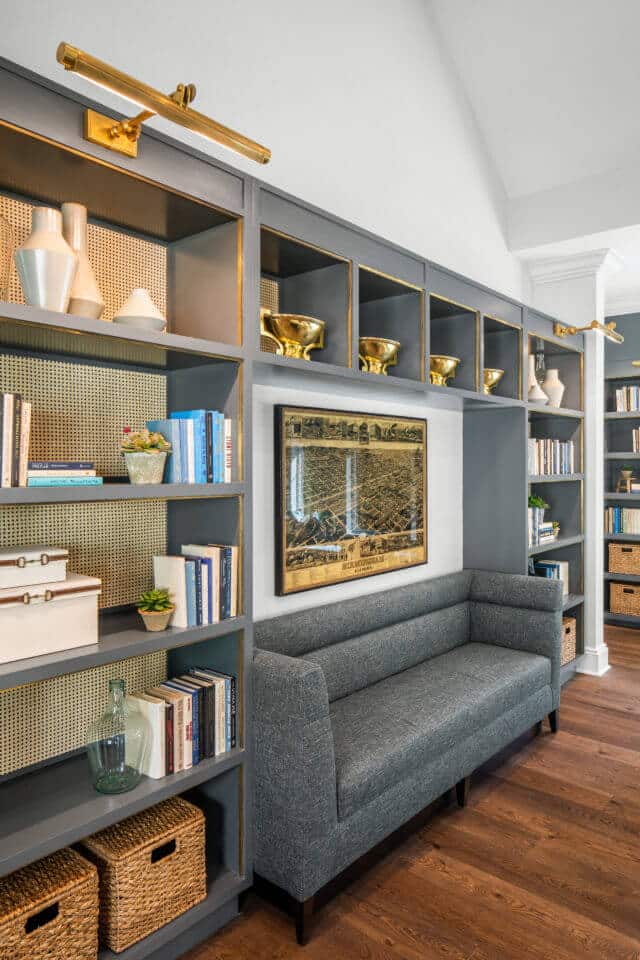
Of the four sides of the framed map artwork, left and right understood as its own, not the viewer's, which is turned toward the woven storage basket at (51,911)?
right

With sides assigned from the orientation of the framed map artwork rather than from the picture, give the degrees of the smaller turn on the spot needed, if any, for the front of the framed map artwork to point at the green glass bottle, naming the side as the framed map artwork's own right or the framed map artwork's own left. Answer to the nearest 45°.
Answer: approximately 90° to the framed map artwork's own right

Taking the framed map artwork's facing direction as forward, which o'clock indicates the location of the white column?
The white column is roughly at 9 o'clock from the framed map artwork.
